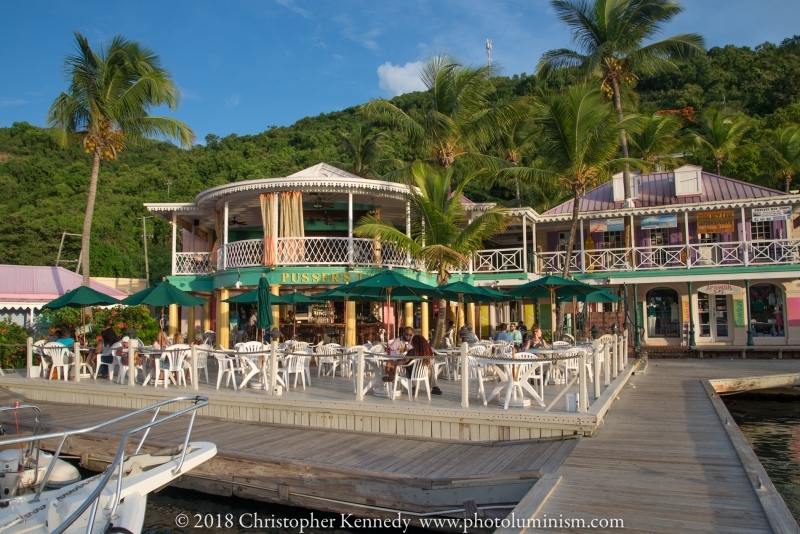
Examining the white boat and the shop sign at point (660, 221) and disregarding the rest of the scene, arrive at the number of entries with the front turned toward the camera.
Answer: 1

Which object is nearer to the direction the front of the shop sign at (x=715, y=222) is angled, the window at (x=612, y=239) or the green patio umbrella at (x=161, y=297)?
the green patio umbrella

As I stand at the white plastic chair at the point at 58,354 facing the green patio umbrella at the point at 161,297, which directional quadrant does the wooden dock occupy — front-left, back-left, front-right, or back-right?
front-right

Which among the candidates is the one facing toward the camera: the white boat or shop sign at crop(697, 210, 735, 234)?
the shop sign

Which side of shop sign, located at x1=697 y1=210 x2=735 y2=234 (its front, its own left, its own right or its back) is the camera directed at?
front

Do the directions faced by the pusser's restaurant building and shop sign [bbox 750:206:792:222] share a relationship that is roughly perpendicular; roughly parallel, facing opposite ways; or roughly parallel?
roughly parallel

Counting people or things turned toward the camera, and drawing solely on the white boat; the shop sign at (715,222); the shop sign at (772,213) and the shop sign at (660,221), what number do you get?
3

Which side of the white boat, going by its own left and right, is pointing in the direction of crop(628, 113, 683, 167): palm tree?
front

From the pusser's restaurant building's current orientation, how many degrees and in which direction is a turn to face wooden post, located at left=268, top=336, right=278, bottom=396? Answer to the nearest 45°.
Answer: approximately 45° to its right

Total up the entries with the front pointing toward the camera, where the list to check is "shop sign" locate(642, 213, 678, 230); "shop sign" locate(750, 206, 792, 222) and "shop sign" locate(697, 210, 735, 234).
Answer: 3

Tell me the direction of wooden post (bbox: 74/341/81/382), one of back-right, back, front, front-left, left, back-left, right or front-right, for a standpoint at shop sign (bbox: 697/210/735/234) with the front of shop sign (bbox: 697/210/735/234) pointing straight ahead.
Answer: front-right

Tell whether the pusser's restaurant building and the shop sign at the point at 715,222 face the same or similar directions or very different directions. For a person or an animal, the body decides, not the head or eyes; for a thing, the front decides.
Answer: same or similar directions

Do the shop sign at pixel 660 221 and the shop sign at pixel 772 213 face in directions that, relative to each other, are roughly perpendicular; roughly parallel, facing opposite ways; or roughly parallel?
roughly parallel

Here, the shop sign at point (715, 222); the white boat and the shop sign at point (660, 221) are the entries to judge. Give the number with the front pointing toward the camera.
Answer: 2

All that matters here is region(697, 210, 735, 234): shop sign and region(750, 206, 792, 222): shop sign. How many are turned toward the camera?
2

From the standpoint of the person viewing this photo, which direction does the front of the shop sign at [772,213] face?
facing the viewer

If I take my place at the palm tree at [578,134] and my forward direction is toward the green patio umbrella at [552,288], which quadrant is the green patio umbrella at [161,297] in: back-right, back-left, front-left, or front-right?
front-right
